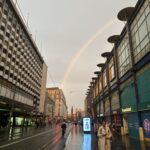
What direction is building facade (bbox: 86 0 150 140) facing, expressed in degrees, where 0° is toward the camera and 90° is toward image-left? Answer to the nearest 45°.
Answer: approximately 90°
